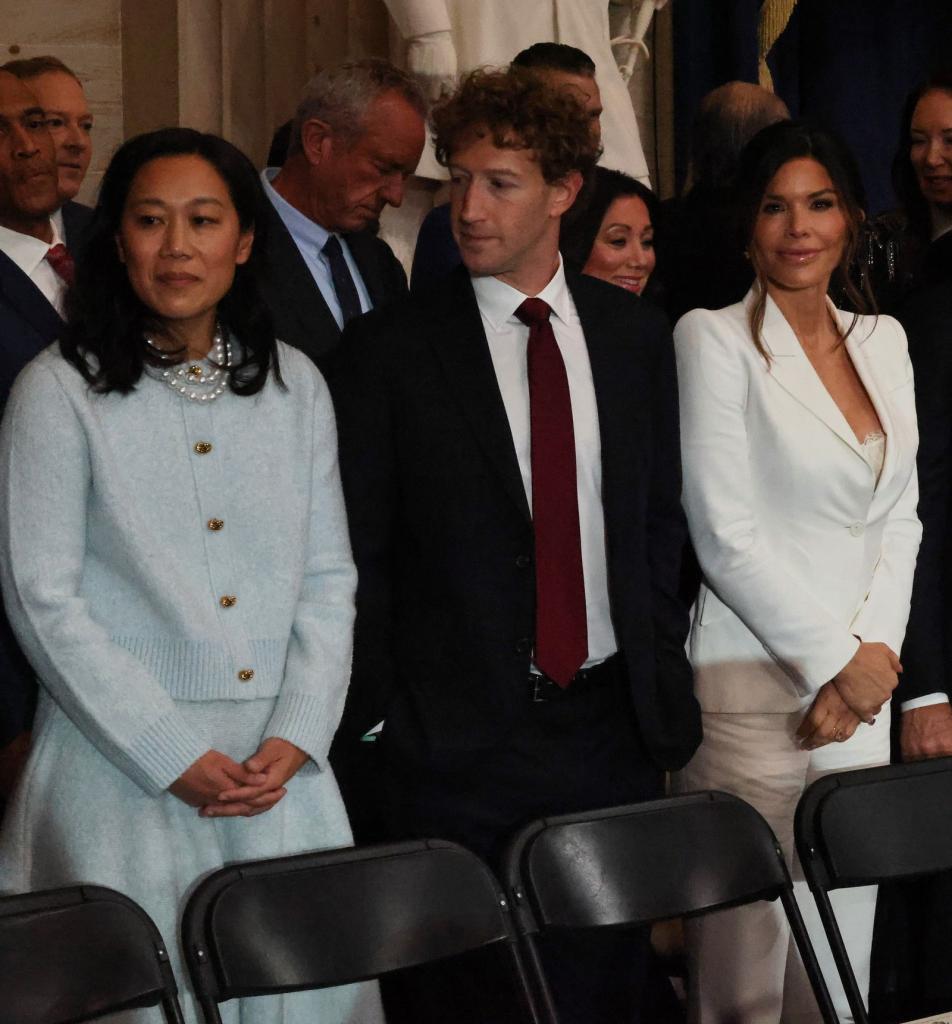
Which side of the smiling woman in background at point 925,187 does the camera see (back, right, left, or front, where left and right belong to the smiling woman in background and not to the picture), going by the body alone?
front

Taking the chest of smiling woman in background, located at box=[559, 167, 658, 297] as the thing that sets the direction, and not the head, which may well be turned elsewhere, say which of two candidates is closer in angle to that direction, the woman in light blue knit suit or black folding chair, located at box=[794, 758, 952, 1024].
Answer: the black folding chair

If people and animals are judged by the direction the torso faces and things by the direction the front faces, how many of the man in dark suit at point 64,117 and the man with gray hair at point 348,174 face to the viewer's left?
0

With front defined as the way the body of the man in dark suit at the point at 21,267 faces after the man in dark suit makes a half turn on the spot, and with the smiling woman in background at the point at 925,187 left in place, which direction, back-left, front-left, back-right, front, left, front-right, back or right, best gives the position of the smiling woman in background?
back-right

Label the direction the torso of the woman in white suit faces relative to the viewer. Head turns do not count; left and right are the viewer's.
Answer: facing the viewer and to the right of the viewer

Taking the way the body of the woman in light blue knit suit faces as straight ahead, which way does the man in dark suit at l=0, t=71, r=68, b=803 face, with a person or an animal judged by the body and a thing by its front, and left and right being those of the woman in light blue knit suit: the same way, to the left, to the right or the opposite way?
the same way

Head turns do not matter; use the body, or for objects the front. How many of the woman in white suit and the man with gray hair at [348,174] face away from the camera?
0

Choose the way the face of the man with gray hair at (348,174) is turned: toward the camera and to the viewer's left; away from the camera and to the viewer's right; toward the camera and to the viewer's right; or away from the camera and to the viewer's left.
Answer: toward the camera and to the viewer's right

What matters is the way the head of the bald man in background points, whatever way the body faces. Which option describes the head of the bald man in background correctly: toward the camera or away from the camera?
away from the camera

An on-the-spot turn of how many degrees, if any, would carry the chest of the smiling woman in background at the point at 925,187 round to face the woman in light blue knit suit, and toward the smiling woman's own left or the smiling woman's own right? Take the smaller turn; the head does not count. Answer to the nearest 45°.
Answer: approximately 45° to the smiling woman's own right

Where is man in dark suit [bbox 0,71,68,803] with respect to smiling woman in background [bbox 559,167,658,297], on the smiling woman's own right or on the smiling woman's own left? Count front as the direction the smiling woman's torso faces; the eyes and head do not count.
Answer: on the smiling woman's own right

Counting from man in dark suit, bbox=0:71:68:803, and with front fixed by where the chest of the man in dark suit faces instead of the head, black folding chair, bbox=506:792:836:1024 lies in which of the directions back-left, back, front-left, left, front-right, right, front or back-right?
front

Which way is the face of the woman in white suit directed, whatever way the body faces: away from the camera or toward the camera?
toward the camera

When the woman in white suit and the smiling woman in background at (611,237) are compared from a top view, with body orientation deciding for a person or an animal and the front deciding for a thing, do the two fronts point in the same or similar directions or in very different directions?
same or similar directions
